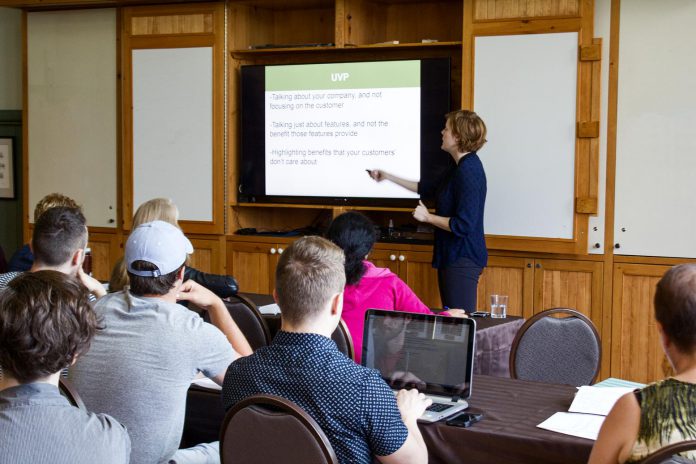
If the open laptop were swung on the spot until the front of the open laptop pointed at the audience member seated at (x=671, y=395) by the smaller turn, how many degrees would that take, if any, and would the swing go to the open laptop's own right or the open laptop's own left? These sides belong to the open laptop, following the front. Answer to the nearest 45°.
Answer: approximately 90° to the open laptop's own left

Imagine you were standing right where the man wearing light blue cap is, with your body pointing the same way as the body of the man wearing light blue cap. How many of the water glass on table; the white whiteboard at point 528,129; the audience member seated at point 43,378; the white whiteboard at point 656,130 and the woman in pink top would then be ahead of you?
4

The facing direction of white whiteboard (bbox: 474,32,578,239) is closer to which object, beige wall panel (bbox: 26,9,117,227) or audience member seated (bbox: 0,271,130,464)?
the audience member seated

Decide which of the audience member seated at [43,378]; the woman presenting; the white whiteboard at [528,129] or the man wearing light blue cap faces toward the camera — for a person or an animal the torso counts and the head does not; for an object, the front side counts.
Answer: the white whiteboard

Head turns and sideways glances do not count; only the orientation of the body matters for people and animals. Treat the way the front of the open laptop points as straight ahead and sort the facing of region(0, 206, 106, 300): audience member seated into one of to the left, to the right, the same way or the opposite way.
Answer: the opposite way

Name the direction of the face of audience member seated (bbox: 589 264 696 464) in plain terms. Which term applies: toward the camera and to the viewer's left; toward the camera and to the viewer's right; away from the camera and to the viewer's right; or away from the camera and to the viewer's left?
away from the camera and to the viewer's left

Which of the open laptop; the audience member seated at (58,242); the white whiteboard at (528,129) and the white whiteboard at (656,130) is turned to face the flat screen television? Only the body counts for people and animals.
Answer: the audience member seated

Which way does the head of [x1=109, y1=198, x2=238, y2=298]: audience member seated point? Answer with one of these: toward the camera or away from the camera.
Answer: away from the camera

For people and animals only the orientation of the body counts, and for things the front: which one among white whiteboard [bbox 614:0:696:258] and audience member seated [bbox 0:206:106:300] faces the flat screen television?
the audience member seated

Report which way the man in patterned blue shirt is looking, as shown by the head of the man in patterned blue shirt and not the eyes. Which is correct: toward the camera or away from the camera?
away from the camera

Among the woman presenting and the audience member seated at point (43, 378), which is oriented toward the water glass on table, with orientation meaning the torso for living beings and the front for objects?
the audience member seated

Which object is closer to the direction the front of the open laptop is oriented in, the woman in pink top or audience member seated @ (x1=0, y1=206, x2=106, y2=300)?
the audience member seated
